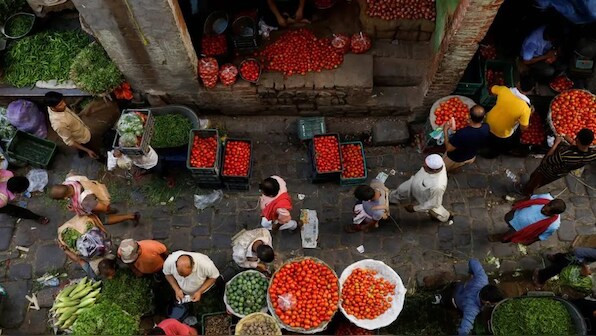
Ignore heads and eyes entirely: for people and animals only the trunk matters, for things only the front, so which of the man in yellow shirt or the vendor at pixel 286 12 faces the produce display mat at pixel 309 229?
the vendor

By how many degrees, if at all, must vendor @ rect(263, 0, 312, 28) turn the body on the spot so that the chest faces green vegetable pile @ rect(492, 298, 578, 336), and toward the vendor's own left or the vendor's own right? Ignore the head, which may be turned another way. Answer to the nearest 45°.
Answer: approximately 45° to the vendor's own left

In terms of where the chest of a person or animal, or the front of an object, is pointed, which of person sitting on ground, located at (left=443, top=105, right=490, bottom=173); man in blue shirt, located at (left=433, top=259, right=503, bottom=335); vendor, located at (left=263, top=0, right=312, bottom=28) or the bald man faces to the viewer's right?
the man in blue shirt

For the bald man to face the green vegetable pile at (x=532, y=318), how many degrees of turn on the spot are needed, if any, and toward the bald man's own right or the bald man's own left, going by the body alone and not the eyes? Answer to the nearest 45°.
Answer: approximately 45° to the bald man's own left

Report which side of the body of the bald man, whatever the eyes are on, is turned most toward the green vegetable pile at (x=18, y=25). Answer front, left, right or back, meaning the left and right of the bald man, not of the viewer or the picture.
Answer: back

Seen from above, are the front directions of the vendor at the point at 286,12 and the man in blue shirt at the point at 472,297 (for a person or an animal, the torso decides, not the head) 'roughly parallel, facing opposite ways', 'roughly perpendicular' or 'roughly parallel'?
roughly perpendicular

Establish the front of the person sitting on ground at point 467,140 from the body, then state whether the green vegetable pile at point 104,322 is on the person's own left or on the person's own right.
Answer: on the person's own left

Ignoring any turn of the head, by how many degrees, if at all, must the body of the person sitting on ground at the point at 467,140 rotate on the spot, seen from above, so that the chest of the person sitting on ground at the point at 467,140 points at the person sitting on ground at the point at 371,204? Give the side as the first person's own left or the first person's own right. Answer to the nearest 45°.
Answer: approximately 90° to the first person's own left
